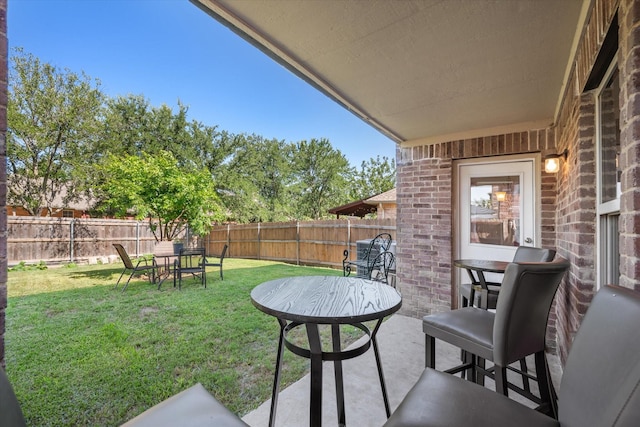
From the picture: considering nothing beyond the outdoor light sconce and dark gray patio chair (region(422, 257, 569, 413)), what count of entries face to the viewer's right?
0

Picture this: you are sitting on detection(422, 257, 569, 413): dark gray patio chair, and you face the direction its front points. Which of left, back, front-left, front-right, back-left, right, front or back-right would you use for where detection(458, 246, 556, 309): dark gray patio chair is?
front-right

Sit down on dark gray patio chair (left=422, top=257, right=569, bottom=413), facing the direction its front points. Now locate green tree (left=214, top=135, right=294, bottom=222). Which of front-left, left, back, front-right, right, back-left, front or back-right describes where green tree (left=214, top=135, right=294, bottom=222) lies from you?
front

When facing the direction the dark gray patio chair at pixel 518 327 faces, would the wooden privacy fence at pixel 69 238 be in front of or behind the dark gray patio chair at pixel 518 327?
in front

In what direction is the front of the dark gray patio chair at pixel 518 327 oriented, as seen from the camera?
facing away from the viewer and to the left of the viewer

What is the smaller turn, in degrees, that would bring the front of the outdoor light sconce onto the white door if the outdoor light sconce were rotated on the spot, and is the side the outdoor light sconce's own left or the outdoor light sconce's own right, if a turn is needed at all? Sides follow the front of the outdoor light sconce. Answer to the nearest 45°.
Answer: approximately 45° to the outdoor light sconce's own right

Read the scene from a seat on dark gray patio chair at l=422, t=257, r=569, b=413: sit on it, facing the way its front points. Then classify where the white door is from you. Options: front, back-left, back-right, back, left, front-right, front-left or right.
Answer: front-right
